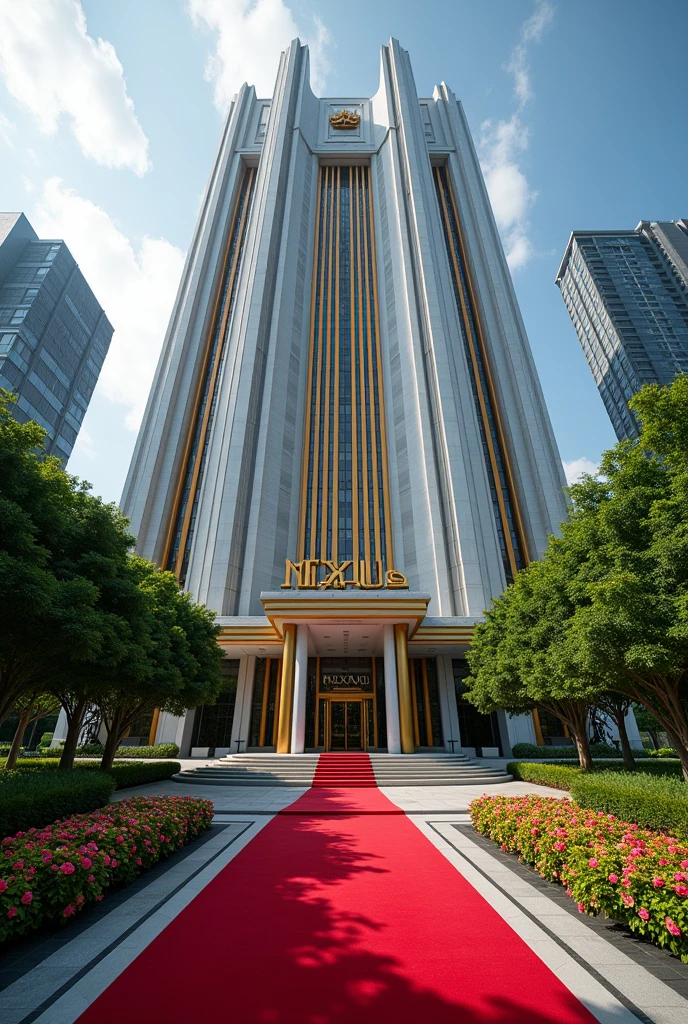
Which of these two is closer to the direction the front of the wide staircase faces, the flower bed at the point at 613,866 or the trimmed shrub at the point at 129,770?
the flower bed

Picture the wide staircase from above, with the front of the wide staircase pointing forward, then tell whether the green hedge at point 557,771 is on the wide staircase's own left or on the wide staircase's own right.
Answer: on the wide staircase's own left

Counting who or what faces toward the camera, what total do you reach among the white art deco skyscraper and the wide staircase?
2

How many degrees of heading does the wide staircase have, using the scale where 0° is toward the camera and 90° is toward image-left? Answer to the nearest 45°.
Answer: approximately 0°

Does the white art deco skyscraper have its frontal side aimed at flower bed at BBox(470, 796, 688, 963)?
yes

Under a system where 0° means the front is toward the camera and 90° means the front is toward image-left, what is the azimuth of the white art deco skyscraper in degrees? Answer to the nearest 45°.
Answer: approximately 0°

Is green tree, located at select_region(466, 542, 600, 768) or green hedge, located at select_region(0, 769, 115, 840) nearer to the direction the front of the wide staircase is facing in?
the green hedge

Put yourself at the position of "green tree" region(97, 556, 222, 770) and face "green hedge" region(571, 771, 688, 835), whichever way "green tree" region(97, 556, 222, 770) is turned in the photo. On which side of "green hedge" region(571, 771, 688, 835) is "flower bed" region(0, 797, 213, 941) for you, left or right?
right

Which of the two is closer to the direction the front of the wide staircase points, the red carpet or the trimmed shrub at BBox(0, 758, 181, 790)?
the red carpet

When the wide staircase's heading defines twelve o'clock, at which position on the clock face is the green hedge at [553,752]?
The green hedge is roughly at 8 o'clock from the wide staircase.

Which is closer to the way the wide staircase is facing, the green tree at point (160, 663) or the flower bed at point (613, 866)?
the flower bed
